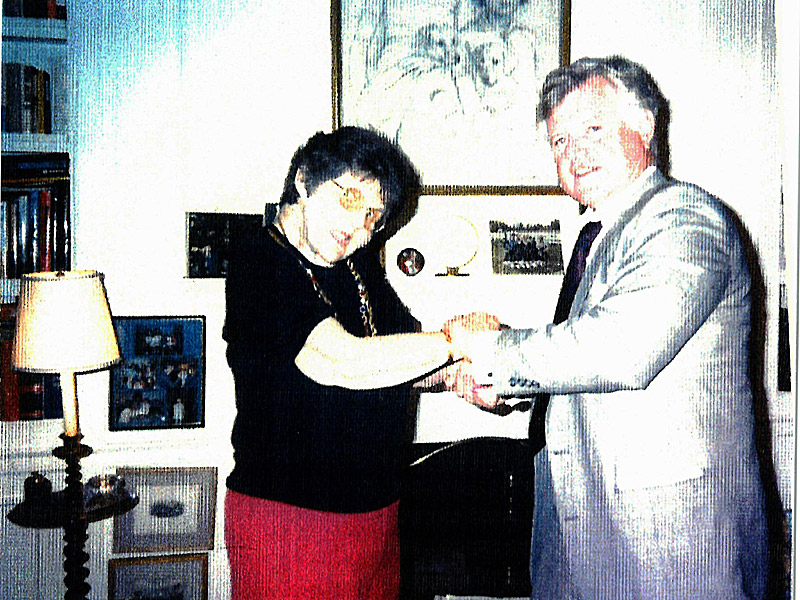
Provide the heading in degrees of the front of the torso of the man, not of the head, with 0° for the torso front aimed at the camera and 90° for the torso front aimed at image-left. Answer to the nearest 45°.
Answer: approximately 90°

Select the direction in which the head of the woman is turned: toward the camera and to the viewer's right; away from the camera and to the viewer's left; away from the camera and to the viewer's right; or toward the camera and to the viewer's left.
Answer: toward the camera and to the viewer's right

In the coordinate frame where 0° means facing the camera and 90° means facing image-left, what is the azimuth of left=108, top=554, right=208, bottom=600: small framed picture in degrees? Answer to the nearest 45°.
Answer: approximately 0°
